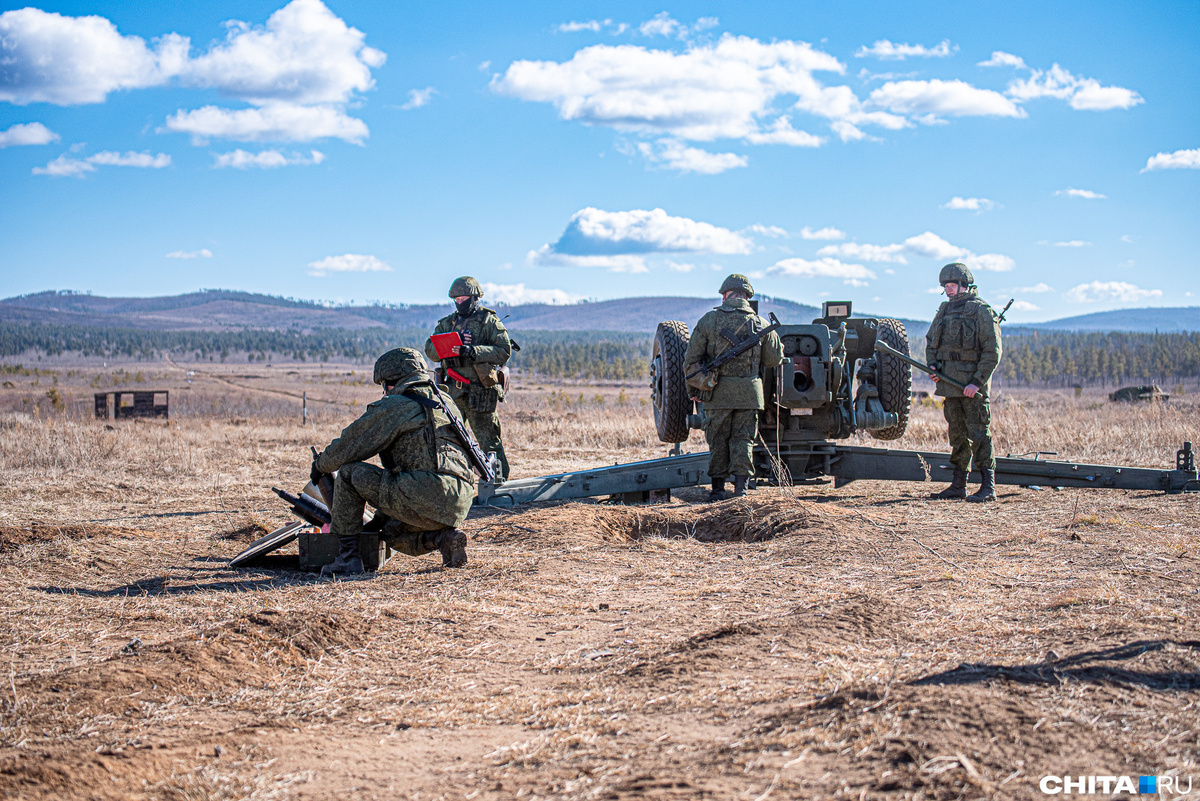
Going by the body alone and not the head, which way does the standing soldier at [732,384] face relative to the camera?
away from the camera

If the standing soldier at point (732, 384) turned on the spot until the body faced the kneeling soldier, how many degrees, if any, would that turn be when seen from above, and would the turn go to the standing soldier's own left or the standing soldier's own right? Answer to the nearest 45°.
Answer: approximately 135° to the standing soldier's own left

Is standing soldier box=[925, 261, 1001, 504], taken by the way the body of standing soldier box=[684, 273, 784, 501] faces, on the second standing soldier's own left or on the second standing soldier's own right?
on the second standing soldier's own right

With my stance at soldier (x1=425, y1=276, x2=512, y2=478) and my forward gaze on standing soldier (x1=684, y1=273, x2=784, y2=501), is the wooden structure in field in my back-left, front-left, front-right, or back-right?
back-left

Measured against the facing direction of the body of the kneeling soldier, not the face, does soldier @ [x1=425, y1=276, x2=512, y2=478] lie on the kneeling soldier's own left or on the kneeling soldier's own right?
on the kneeling soldier's own right

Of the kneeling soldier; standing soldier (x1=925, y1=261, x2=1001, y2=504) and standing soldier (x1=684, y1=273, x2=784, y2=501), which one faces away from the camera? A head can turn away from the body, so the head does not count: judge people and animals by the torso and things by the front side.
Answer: standing soldier (x1=684, y1=273, x2=784, y2=501)

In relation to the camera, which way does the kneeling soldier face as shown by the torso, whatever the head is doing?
to the viewer's left

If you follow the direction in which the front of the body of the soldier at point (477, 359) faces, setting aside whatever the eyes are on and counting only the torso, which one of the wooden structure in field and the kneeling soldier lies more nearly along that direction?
the kneeling soldier

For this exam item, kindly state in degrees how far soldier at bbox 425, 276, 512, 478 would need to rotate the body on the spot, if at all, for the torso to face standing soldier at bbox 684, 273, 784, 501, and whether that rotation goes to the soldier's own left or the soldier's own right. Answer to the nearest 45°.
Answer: approximately 90° to the soldier's own left
